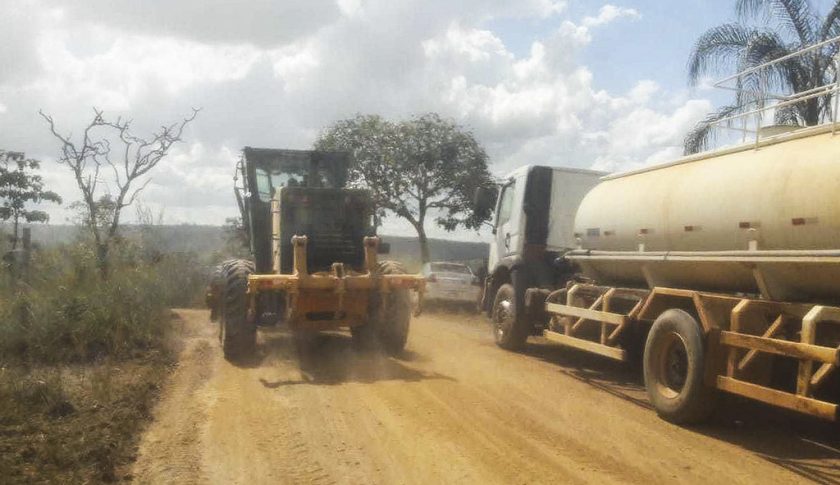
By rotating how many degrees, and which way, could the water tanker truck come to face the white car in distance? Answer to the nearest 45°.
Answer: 0° — it already faces it

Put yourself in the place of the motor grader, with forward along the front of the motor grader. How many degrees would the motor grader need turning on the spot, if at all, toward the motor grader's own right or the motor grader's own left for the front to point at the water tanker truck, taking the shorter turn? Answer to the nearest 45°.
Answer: approximately 135° to the motor grader's own right

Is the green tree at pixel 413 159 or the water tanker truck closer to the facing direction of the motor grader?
the green tree

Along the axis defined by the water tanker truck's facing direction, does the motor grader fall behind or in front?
in front

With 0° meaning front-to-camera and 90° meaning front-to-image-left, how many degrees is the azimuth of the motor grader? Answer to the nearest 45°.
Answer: approximately 180°

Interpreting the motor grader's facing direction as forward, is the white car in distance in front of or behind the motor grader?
in front

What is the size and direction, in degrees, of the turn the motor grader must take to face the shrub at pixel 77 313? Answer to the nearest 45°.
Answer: approximately 90° to its left

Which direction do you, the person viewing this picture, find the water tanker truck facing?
facing away from the viewer and to the left of the viewer

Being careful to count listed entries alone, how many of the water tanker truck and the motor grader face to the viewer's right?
0
